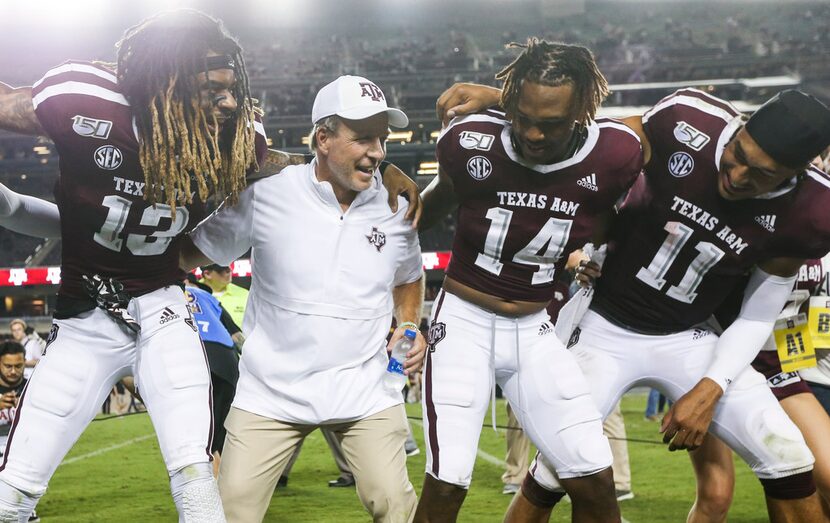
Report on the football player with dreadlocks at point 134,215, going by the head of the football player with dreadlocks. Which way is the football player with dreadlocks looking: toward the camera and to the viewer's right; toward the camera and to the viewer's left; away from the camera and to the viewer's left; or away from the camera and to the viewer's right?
toward the camera and to the viewer's right

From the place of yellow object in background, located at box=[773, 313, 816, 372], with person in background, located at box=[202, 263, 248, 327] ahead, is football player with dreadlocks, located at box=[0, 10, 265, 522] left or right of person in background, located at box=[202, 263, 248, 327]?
left

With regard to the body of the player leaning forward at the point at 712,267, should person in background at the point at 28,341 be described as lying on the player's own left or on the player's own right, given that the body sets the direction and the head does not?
on the player's own right

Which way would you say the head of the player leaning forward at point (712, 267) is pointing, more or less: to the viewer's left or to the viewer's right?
to the viewer's left

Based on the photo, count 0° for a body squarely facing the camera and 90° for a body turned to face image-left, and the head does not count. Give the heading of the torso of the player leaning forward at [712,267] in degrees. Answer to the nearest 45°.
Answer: approximately 0°

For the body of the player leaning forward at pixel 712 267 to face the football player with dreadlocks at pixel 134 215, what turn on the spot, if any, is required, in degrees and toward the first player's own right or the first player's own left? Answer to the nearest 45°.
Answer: approximately 45° to the first player's own right
